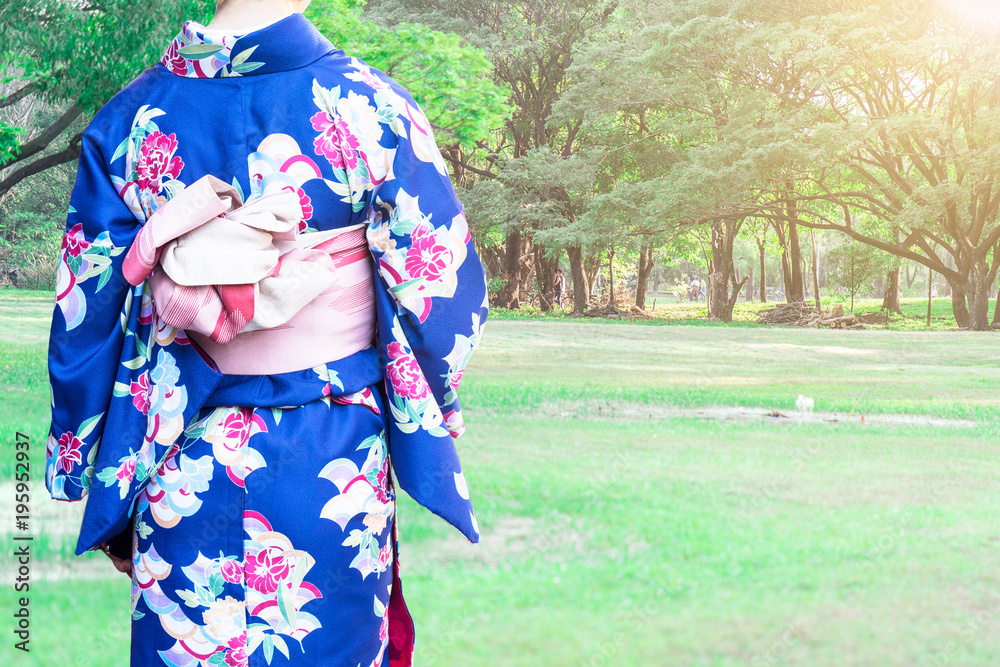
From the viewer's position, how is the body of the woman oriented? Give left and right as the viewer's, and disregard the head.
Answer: facing away from the viewer

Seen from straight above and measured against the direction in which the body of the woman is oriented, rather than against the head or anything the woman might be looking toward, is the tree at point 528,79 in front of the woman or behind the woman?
in front

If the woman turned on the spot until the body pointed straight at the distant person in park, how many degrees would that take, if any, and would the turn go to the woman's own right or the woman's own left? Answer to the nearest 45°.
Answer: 0° — they already face them

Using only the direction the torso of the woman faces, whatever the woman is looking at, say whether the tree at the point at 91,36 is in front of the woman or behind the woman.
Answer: in front

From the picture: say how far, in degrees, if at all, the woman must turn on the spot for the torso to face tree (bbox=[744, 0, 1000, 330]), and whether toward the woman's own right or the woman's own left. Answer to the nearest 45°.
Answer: approximately 45° to the woman's own right

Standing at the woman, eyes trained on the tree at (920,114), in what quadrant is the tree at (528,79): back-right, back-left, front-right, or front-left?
front-left
